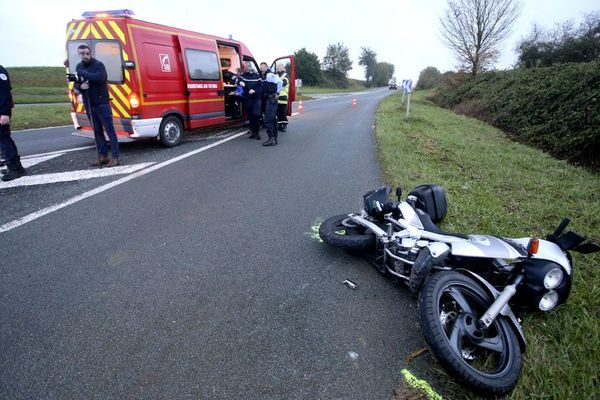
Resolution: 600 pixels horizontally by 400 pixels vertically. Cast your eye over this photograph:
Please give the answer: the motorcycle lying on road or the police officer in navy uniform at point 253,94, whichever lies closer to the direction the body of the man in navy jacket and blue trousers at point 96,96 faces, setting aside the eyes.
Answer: the motorcycle lying on road

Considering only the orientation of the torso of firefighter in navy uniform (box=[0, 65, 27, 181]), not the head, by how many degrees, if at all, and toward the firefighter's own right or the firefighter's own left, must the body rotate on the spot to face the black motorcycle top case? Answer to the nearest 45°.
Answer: approximately 45° to the firefighter's own right

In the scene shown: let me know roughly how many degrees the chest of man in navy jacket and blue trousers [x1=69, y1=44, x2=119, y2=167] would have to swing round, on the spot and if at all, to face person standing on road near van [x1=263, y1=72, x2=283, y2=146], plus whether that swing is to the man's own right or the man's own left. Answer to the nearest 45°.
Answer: approximately 135° to the man's own left

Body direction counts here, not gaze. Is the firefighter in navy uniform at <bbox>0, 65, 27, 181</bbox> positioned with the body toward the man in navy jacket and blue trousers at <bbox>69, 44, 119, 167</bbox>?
yes

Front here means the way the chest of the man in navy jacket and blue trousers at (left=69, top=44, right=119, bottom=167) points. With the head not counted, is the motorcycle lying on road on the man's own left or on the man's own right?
on the man's own left

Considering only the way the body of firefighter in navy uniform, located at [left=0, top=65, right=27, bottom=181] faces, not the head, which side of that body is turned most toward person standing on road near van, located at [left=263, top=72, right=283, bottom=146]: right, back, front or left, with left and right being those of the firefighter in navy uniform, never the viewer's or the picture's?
front

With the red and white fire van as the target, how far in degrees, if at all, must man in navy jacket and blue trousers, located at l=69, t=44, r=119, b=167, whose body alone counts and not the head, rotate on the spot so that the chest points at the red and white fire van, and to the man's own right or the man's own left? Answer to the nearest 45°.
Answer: approximately 180°

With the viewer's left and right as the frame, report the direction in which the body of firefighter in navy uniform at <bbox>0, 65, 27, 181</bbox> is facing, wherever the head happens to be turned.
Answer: facing to the right of the viewer

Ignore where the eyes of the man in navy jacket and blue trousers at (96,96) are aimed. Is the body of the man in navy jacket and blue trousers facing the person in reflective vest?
no

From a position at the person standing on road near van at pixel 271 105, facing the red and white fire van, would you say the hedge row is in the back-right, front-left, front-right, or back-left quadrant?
back-left

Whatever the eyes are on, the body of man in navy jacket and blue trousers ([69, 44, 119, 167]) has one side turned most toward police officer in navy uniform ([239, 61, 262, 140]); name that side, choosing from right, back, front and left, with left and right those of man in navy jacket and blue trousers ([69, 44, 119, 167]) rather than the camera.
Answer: back
